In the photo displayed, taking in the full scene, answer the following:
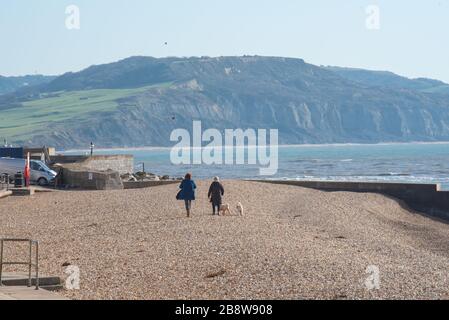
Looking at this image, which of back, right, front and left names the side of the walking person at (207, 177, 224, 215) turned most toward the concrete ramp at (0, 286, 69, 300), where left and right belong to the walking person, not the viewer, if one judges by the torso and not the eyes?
back

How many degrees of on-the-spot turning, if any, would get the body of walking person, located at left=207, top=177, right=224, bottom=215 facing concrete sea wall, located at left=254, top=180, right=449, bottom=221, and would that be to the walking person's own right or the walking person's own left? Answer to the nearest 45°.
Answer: approximately 45° to the walking person's own right

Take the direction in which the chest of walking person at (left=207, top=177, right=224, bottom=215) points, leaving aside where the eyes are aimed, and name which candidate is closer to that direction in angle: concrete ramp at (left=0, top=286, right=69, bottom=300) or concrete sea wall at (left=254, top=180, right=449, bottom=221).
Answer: the concrete sea wall

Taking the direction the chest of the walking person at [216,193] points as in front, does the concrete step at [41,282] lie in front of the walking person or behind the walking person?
behind

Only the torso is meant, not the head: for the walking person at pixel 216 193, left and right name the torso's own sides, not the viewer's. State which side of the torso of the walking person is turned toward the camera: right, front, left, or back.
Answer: back
